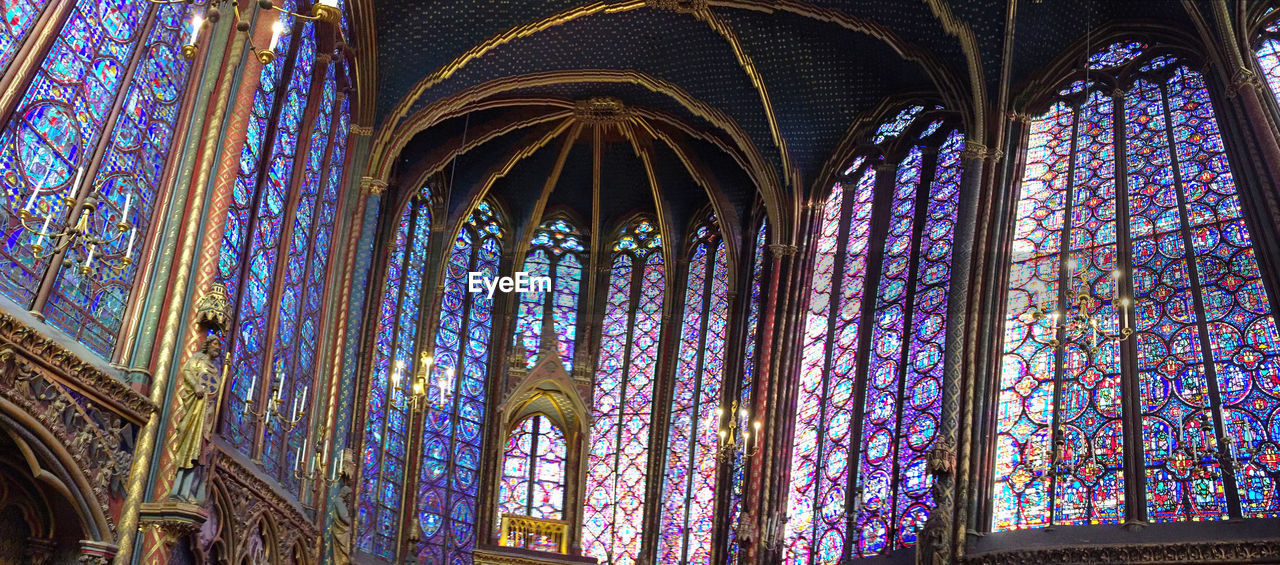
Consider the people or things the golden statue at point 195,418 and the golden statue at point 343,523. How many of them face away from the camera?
0

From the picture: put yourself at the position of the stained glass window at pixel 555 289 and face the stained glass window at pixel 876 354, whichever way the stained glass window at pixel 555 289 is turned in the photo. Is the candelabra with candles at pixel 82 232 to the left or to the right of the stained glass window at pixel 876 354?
right

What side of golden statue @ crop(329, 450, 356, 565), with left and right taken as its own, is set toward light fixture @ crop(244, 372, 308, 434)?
right

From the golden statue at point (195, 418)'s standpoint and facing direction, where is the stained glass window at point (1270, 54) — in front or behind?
in front

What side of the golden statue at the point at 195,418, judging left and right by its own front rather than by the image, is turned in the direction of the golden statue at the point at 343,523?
left

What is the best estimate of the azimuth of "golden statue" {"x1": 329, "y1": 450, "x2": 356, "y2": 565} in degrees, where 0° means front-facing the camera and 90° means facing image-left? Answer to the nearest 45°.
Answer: approximately 270°

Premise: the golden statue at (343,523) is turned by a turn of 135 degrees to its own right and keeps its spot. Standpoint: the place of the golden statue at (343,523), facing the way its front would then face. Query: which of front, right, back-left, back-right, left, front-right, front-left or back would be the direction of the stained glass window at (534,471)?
back

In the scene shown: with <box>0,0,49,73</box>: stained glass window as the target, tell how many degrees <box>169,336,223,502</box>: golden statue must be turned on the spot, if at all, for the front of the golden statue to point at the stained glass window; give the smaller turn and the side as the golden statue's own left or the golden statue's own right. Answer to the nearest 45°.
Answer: approximately 90° to the golden statue's own right

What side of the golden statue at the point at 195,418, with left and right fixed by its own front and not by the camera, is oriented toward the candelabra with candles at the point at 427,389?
left

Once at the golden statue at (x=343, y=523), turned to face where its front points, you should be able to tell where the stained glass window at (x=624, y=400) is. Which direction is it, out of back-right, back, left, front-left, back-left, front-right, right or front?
front-left

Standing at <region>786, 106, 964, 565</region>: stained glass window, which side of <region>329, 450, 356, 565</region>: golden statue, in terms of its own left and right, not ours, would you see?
front

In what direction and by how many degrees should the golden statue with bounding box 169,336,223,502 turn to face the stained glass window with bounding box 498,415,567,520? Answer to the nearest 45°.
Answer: approximately 90° to its left

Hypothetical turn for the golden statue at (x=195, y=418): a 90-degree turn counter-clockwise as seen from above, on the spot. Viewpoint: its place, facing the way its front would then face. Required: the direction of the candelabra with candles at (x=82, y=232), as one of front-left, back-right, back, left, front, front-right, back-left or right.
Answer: back

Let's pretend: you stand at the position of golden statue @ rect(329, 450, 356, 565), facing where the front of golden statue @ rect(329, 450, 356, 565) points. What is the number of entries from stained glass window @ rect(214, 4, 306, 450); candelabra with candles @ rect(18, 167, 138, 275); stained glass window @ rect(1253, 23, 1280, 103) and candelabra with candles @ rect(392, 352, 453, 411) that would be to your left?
1

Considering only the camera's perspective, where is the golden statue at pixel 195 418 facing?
facing the viewer and to the right of the viewer

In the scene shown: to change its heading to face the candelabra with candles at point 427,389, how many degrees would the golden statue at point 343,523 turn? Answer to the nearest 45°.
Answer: approximately 90° to its left
